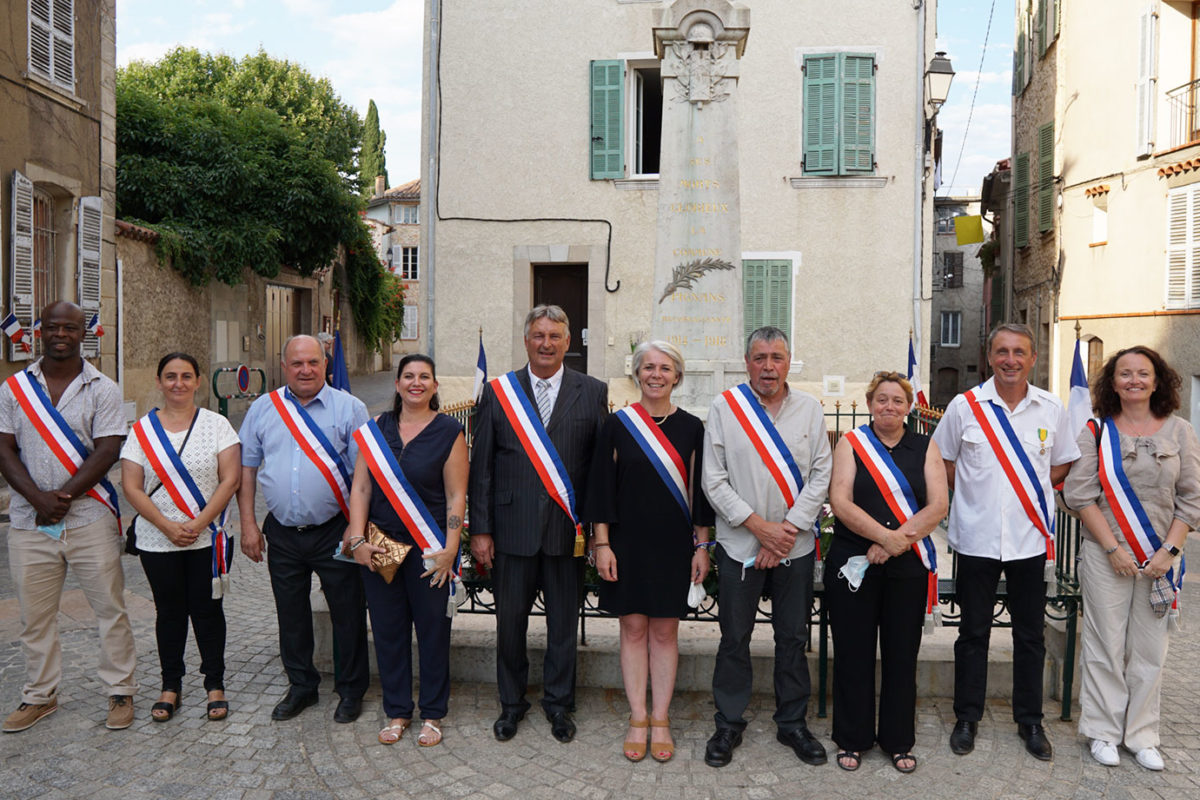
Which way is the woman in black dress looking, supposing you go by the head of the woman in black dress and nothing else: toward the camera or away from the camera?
toward the camera

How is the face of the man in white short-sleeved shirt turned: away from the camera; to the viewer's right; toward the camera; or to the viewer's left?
toward the camera

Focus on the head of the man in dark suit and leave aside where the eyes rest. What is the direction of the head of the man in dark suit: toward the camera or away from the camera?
toward the camera

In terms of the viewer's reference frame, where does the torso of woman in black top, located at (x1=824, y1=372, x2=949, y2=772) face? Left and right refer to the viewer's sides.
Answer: facing the viewer

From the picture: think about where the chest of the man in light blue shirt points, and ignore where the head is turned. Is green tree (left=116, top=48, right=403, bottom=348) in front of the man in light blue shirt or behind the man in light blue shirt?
behind

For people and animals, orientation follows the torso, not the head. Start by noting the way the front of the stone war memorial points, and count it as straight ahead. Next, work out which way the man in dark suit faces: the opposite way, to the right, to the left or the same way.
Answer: the same way

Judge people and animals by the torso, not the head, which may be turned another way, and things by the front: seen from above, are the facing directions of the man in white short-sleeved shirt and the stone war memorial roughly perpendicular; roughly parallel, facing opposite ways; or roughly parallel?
roughly parallel

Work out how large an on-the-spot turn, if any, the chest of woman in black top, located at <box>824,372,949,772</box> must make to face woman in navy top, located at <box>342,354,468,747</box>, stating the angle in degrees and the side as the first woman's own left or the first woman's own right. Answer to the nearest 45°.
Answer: approximately 90° to the first woman's own right

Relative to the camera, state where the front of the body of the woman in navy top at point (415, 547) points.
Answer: toward the camera

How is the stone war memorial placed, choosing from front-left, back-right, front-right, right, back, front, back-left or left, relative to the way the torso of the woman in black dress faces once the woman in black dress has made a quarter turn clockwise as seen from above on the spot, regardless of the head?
right

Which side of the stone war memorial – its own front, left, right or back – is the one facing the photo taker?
front
